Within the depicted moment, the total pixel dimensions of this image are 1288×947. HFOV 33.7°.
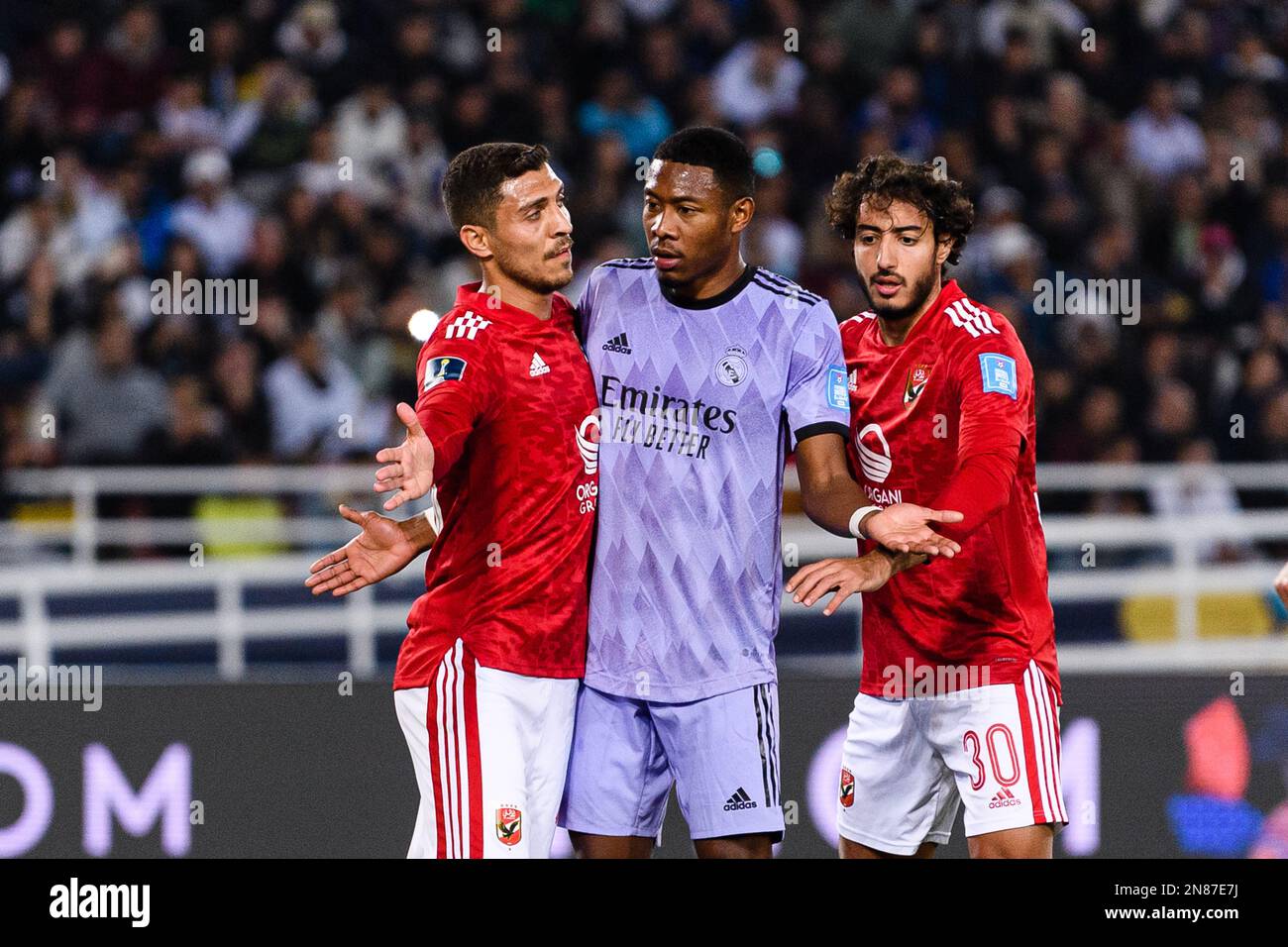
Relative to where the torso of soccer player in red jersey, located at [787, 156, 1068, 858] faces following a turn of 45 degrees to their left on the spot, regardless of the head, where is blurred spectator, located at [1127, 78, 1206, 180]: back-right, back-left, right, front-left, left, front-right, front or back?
back

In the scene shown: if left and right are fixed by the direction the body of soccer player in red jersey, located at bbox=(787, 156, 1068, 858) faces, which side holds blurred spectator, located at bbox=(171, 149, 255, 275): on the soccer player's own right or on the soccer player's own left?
on the soccer player's own right

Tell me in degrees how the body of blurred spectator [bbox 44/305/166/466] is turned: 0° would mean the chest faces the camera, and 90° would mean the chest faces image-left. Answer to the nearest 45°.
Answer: approximately 0°

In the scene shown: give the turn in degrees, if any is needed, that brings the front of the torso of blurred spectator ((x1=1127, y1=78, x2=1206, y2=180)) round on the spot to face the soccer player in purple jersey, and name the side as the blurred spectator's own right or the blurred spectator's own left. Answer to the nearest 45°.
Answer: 0° — they already face them

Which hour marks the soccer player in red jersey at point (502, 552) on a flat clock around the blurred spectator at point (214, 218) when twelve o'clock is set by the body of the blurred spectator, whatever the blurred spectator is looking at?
The soccer player in red jersey is roughly at 12 o'clock from the blurred spectator.

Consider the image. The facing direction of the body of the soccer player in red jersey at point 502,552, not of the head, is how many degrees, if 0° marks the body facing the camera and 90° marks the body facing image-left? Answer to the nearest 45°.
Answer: approximately 315°

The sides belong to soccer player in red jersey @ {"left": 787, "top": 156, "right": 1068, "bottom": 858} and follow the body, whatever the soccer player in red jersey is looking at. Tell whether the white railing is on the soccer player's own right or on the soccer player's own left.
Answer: on the soccer player's own right
